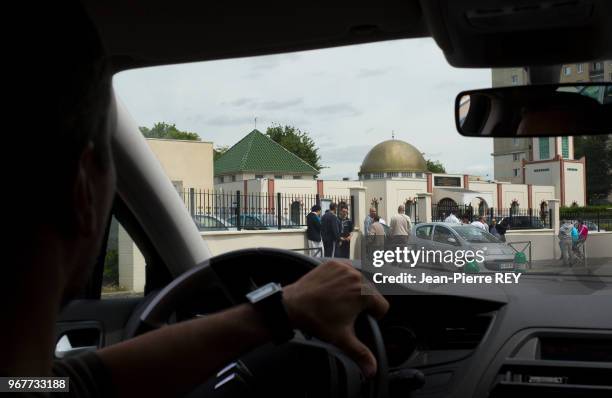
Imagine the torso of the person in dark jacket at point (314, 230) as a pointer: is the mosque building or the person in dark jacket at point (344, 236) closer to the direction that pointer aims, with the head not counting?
the person in dark jacket

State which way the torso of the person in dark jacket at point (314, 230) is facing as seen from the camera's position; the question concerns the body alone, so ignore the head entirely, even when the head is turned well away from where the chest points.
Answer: to the viewer's right

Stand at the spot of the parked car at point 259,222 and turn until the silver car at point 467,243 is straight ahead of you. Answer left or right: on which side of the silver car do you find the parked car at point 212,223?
right

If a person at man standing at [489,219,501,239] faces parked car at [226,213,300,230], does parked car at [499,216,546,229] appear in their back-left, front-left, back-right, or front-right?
back-right

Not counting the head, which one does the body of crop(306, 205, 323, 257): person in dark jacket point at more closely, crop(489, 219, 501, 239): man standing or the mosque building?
the man standing

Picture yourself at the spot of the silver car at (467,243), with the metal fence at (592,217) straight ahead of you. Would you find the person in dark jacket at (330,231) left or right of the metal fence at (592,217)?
left

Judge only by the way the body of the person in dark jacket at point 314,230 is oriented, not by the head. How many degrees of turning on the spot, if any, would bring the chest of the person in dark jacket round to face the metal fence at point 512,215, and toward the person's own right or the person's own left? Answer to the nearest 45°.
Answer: approximately 45° to the person's own left
